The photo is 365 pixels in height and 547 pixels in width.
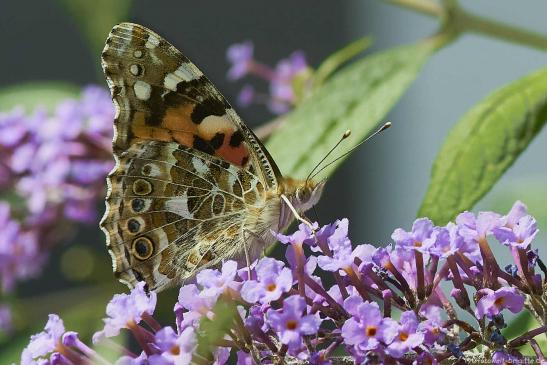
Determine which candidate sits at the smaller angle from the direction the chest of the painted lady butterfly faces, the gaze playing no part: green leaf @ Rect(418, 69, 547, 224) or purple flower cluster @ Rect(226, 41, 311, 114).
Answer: the green leaf

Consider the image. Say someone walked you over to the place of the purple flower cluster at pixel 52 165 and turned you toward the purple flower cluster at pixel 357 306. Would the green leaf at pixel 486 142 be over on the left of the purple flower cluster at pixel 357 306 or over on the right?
left

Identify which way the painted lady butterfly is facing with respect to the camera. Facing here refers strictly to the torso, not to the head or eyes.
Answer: to the viewer's right

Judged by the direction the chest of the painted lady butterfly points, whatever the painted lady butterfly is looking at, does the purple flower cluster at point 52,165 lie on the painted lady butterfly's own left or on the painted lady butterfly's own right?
on the painted lady butterfly's own left

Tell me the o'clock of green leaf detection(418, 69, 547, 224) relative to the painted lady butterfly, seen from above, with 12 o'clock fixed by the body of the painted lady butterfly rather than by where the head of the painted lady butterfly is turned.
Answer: The green leaf is roughly at 12 o'clock from the painted lady butterfly.
